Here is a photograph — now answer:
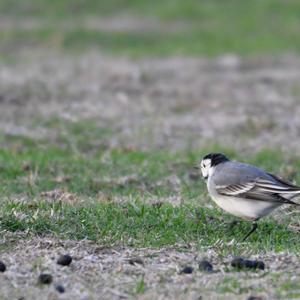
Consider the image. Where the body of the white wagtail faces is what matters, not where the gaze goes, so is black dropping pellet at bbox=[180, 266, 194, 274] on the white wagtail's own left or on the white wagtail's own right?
on the white wagtail's own left

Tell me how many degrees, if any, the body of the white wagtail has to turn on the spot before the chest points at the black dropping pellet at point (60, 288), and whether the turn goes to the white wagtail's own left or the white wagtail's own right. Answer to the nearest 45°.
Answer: approximately 45° to the white wagtail's own left

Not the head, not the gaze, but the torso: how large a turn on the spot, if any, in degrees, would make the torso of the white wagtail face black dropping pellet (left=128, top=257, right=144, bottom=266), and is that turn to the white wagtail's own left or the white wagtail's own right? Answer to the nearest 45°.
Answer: approximately 45° to the white wagtail's own left

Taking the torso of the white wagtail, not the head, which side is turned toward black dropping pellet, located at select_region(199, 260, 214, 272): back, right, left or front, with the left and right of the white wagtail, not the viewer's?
left

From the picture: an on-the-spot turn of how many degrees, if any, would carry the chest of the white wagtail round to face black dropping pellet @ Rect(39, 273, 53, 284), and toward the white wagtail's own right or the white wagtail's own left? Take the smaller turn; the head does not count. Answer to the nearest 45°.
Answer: approximately 45° to the white wagtail's own left

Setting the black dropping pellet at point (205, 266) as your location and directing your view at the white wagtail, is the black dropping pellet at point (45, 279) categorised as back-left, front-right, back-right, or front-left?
back-left

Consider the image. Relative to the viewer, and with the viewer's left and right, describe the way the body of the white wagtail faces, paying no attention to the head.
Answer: facing to the left of the viewer
